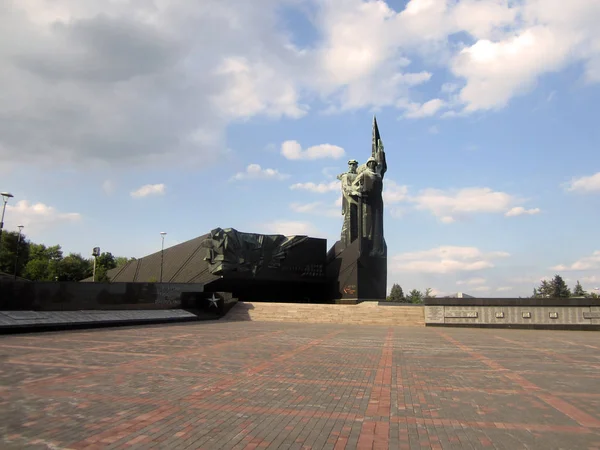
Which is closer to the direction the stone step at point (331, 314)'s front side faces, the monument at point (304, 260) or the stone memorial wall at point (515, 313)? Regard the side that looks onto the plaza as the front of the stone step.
the stone memorial wall

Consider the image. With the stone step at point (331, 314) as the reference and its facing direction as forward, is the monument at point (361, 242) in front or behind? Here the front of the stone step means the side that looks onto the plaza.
behind

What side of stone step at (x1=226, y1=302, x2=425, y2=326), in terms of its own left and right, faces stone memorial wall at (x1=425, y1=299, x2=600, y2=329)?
left

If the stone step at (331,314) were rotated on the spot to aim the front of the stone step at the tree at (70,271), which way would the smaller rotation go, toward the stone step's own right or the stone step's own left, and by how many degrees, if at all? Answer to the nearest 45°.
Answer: approximately 135° to the stone step's own right

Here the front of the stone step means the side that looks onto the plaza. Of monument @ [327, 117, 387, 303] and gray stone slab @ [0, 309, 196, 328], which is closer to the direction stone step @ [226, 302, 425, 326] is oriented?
the gray stone slab

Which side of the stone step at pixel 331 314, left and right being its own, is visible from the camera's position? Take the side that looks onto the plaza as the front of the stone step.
front

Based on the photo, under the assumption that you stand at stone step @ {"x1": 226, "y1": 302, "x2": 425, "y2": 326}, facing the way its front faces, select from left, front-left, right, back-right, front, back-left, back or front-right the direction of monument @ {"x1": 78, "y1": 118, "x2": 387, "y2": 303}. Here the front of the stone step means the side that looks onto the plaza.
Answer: back

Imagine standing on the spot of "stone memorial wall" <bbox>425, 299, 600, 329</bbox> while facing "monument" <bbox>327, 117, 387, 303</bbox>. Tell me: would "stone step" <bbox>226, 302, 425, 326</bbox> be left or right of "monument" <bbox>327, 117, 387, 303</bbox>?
left

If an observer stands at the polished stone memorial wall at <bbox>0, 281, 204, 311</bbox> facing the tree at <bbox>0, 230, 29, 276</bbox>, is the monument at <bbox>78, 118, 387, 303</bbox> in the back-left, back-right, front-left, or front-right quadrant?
front-right

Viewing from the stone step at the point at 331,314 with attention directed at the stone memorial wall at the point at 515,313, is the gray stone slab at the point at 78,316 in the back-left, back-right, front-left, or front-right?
back-right
